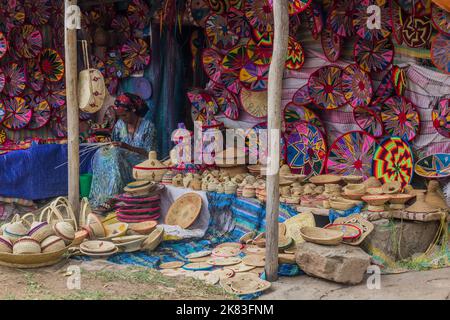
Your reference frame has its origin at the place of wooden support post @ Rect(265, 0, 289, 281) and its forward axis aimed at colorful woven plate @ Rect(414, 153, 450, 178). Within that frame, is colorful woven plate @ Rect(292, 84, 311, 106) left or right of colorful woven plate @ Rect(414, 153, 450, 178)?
left

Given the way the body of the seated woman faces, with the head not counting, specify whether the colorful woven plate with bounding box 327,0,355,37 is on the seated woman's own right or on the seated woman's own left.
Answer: on the seated woman's own left

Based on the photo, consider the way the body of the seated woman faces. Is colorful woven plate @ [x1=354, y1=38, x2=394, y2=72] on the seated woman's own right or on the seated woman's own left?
on the seated woman's own left

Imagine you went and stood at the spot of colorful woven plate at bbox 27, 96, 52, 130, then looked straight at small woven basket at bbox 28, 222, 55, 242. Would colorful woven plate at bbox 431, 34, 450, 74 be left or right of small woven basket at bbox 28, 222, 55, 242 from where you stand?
left

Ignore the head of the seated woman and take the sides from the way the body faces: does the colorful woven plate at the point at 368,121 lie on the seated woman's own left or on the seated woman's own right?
on the seated woman's own left
